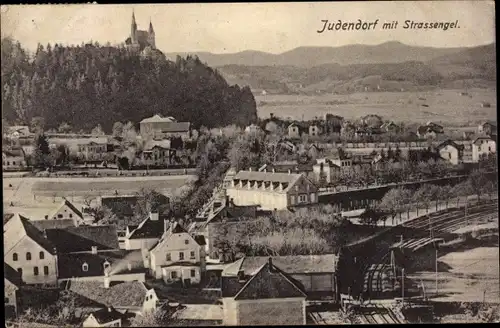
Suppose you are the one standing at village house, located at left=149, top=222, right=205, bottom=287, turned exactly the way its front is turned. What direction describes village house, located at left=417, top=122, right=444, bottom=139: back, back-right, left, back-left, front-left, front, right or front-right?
left

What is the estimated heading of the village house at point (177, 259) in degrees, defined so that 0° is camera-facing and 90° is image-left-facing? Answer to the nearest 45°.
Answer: approximately 0°
